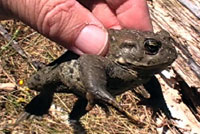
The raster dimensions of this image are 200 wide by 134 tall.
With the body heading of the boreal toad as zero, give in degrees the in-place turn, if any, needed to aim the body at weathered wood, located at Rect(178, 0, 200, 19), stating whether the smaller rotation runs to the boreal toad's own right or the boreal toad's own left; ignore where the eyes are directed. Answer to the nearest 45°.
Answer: approximately 45° to the boreal toad's own left

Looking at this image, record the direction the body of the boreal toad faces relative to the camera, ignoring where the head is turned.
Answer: to the viewer's right

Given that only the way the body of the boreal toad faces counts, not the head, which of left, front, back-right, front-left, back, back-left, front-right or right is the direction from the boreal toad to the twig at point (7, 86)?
back-left
